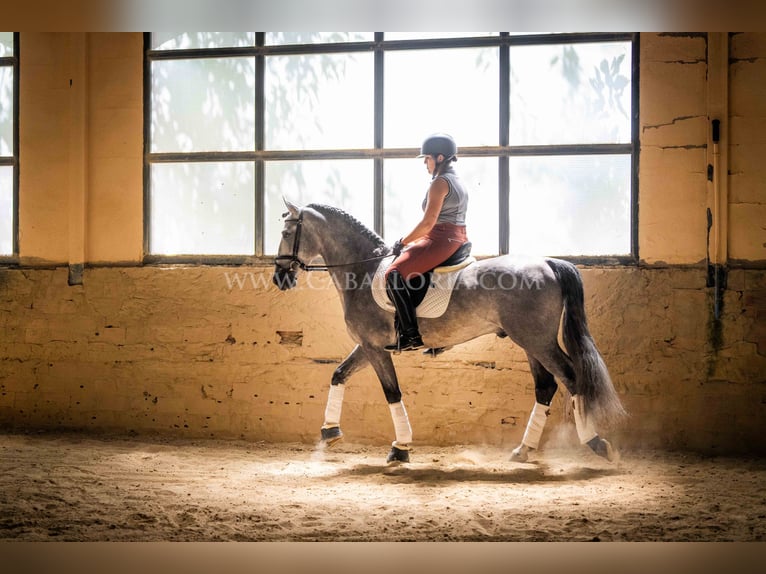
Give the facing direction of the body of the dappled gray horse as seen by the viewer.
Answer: to the viewer's left

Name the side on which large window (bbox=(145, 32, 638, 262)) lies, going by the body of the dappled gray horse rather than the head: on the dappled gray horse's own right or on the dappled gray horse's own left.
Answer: on the dappled gray horse's own right

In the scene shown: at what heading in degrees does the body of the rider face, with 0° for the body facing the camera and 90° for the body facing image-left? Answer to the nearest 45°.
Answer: approximately 90°
